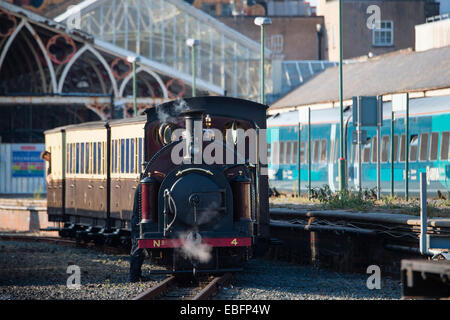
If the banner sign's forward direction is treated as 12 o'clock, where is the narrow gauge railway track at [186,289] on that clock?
The narrow gauge railway track is roughly at 12 o'clock from the banner sign.

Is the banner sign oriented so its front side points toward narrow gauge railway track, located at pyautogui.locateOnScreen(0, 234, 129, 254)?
yes

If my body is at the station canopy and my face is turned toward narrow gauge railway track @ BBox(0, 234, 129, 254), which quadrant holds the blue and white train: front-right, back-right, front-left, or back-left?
front-left

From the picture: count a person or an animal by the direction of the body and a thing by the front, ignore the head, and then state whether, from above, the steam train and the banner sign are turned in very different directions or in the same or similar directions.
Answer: same or similar directions

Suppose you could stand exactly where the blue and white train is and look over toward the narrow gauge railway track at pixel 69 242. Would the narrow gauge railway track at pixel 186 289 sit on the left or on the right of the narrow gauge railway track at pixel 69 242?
left

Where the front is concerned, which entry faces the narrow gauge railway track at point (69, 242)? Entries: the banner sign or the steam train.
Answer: the banner sign

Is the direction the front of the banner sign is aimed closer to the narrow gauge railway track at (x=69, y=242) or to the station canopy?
the narrow gauge railway track

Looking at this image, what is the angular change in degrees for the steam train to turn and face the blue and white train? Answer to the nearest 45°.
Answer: approximately 135° to its left

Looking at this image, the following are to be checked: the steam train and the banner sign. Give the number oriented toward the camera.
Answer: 2

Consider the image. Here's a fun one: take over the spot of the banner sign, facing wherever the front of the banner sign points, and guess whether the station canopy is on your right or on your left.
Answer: on your left

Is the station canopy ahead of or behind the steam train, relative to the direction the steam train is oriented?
behind

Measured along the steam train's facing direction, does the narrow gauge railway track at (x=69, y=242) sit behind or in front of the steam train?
behind

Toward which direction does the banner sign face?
toward the camera
